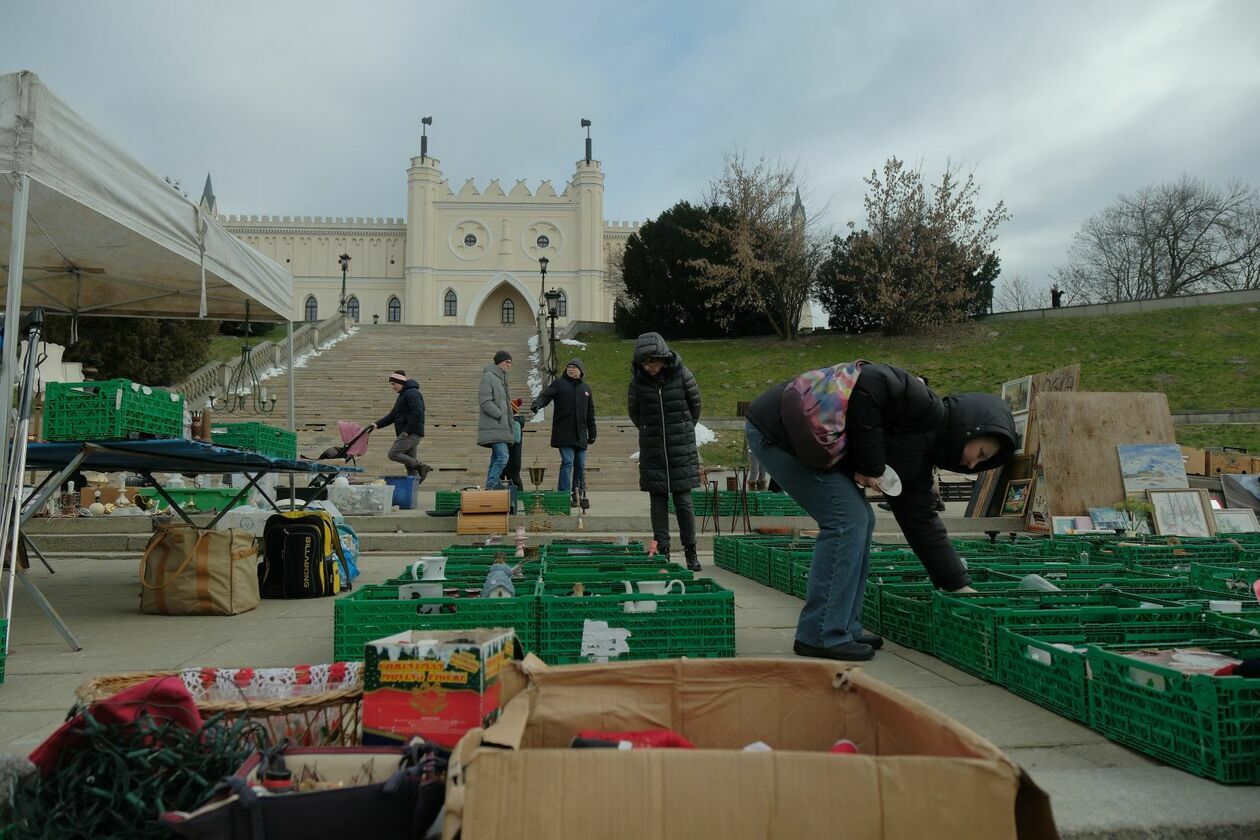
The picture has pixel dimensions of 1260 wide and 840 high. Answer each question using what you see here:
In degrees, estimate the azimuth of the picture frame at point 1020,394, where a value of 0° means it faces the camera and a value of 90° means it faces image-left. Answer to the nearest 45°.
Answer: approximately 45°

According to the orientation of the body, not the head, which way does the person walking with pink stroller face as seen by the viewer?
to the viewer's left

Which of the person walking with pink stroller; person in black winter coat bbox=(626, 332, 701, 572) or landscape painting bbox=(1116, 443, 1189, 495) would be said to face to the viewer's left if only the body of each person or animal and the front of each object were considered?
the person walking with pink stroller

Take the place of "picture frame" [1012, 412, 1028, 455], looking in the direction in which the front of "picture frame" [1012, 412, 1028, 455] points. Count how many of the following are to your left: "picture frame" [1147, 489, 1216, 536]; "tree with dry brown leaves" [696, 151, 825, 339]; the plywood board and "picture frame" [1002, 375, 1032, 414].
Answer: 2

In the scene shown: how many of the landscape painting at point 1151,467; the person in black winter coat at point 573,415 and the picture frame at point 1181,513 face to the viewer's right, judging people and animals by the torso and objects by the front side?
0

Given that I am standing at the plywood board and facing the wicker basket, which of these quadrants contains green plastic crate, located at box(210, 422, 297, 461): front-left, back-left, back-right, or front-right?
front-right

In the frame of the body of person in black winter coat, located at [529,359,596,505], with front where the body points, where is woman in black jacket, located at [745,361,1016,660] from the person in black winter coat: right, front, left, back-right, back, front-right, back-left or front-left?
front

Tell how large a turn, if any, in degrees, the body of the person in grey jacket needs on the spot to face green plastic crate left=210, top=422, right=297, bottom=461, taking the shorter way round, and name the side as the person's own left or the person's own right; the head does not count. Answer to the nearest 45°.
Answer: approximately 135° to the person's own right

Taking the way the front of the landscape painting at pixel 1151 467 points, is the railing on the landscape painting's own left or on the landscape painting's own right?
on the landscape painting's own right

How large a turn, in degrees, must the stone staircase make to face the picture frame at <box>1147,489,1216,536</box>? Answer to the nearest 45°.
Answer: approximately 45° to its left

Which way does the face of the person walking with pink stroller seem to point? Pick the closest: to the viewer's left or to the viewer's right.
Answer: to the viewer's left

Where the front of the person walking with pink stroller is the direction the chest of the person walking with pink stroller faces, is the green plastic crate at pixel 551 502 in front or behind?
behind

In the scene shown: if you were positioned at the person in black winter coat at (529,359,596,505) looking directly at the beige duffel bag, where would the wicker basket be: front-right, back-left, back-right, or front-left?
front-left

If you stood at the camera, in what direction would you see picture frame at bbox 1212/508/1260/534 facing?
facing the viewer

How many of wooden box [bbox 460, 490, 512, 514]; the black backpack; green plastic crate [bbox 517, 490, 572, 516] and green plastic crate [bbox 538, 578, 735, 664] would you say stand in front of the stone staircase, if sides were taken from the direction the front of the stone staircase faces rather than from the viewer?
4

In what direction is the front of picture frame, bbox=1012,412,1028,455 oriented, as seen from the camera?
facing the viewer and to the left of the viewer

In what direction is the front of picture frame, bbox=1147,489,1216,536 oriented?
toward the camera
